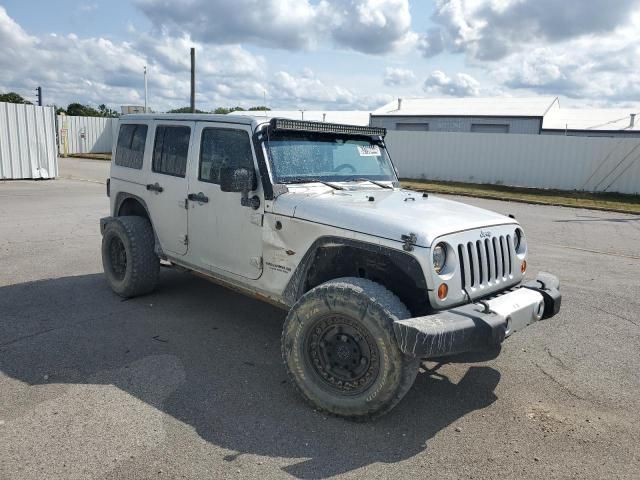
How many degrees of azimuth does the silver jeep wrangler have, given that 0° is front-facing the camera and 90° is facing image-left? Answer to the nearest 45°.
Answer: approximately 315°

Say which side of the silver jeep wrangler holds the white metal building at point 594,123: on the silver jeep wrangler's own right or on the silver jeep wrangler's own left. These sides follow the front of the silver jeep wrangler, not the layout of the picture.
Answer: on the silver jeep wrangler's own left

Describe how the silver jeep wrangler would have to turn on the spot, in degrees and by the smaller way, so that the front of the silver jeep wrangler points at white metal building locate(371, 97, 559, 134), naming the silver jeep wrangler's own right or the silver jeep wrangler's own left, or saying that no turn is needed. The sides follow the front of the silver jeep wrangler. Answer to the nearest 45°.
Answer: approximately 135° to the silver jeep wrangler's own left
